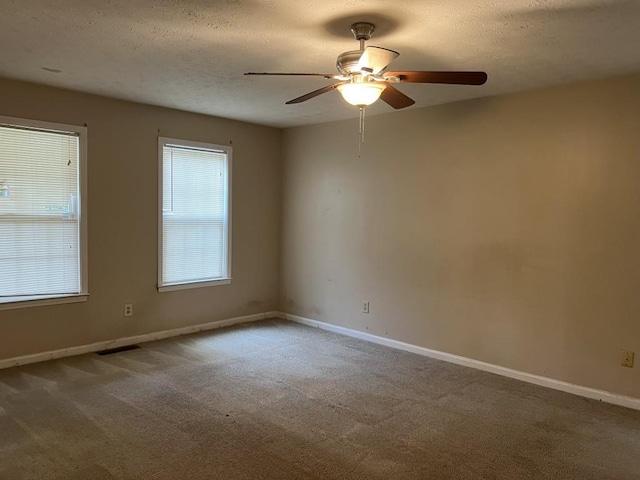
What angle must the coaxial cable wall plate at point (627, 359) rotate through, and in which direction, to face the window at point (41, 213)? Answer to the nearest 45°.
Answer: approximately 45° to its right

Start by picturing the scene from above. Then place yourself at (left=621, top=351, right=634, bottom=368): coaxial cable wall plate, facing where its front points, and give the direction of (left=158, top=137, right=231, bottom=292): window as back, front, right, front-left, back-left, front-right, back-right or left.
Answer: right

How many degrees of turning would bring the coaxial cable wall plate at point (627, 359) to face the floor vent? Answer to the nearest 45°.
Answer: approximately 90° to its right

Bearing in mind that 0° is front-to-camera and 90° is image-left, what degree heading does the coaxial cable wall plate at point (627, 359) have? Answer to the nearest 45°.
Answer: approximately 0°

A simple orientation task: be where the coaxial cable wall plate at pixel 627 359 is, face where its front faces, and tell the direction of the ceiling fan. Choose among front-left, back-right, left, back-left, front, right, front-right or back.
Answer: front-right
